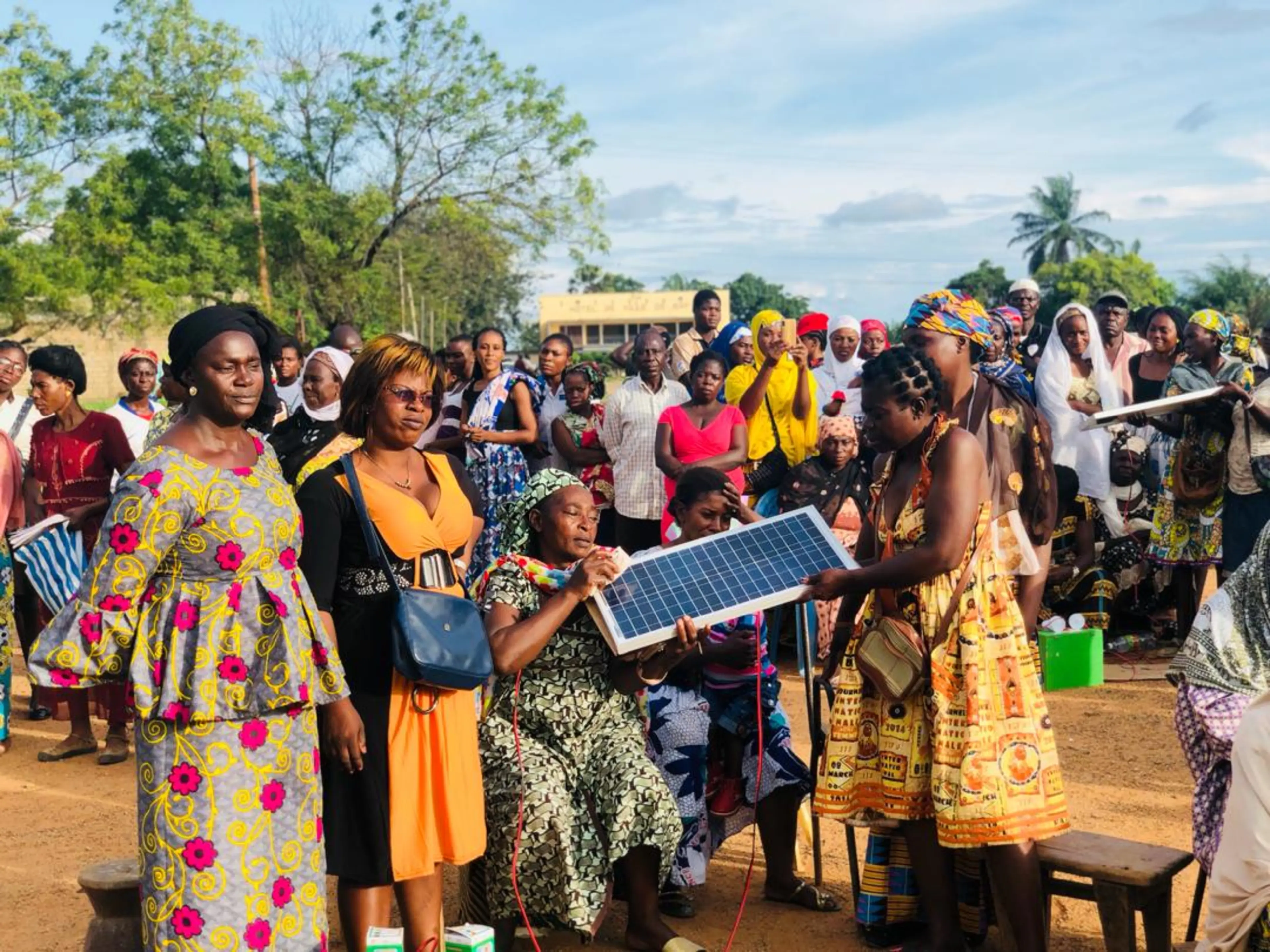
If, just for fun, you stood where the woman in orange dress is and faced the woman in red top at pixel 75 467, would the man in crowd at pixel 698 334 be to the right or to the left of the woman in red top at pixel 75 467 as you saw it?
right

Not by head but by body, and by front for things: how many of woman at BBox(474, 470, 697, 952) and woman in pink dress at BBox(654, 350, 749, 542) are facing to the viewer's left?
0

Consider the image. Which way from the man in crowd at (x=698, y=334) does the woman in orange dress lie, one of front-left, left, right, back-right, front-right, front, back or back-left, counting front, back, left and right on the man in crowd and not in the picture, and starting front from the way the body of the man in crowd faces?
front-right

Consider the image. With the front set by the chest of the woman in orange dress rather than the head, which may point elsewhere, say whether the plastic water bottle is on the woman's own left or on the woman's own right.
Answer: on the woman's own left

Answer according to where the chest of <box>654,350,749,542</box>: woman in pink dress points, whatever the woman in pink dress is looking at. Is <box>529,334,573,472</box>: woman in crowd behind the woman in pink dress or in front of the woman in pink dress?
behind

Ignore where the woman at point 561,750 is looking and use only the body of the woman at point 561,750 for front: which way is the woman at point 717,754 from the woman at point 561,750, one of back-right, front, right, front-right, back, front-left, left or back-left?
left

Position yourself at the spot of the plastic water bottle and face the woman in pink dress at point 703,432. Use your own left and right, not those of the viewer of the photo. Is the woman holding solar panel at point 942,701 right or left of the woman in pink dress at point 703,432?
left

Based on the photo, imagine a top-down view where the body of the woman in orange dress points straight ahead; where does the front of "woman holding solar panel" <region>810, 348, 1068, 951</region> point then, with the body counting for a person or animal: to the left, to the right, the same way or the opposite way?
to the right

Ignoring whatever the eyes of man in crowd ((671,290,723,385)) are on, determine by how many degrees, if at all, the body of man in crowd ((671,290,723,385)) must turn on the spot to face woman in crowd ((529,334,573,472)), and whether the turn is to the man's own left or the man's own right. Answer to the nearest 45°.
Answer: approximately 90° to the man's own right
